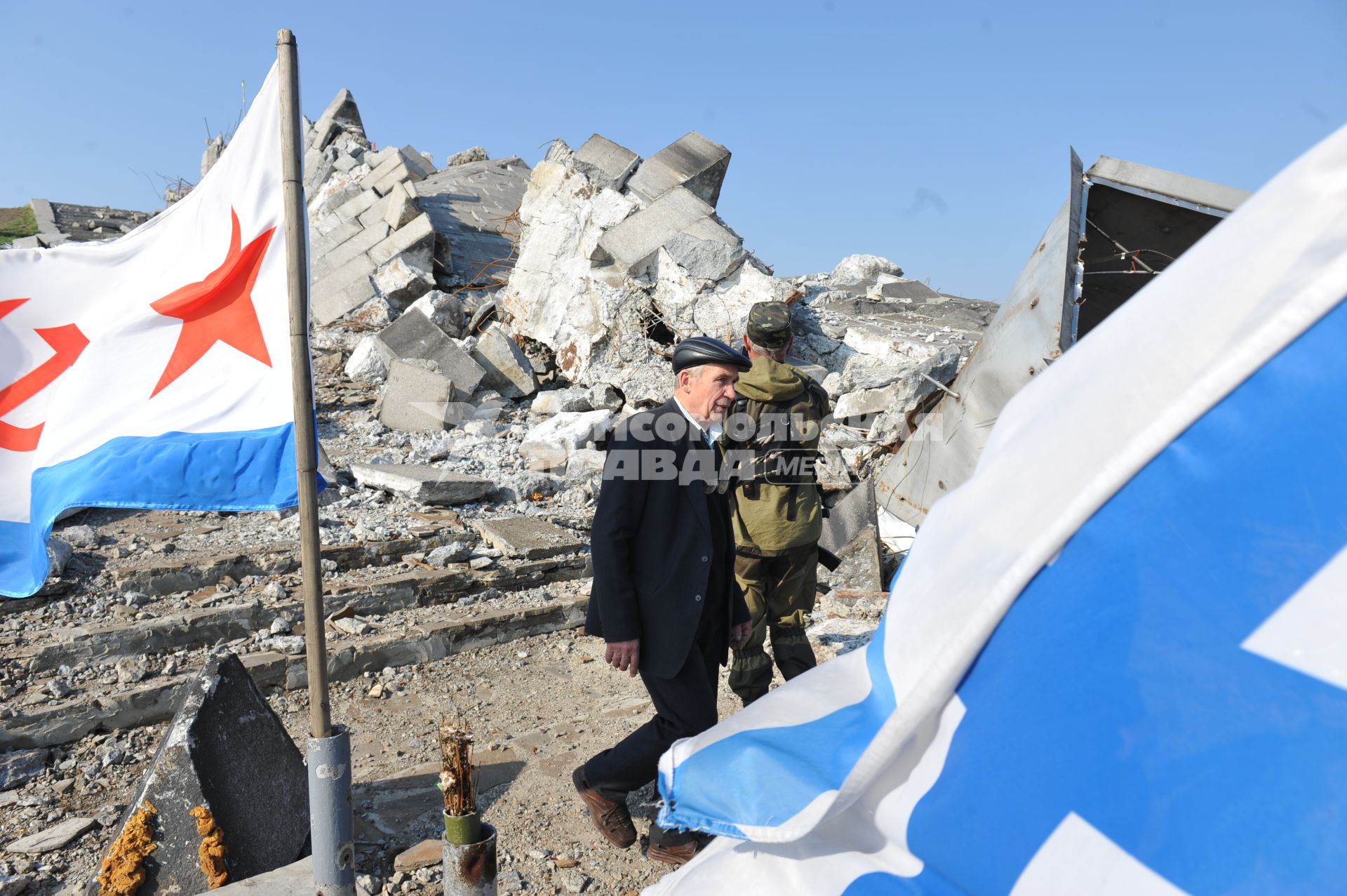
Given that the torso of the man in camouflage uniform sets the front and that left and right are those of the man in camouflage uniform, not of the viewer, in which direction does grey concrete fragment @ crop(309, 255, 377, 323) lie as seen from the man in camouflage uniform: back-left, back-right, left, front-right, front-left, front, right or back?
front-left

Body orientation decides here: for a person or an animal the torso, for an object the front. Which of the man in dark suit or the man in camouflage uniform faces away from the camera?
the man in camouflage uniform

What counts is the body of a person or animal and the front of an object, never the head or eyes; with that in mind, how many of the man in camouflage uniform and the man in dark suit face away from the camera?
1

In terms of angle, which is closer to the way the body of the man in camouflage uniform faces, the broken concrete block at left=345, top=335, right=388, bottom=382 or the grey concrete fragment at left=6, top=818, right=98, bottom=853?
the broken concrete block

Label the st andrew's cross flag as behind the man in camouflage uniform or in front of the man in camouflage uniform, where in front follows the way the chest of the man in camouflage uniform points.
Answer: behind

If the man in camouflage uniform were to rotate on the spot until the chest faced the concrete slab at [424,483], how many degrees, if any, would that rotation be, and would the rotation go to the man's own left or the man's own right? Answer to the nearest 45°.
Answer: approximately 45° to the man's own left

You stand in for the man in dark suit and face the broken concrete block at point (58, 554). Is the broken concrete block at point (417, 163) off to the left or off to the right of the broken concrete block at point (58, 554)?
right

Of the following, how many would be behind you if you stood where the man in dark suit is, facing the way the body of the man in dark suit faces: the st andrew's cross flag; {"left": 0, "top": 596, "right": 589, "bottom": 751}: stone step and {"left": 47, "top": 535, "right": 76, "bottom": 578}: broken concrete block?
2

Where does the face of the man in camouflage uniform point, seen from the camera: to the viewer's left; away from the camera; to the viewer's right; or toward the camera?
away from the camera

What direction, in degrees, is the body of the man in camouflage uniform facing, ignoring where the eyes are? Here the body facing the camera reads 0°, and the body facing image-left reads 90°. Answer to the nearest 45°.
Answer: approximately 180°

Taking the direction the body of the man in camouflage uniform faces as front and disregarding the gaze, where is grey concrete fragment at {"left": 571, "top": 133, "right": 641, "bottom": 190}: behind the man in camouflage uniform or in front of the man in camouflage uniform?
in front

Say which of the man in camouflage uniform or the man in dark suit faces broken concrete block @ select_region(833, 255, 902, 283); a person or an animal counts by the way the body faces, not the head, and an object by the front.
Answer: the man in camouflage uniform

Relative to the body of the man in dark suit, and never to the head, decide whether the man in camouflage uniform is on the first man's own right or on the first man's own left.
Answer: on the first man's own left

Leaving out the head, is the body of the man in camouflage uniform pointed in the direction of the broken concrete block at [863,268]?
yes
